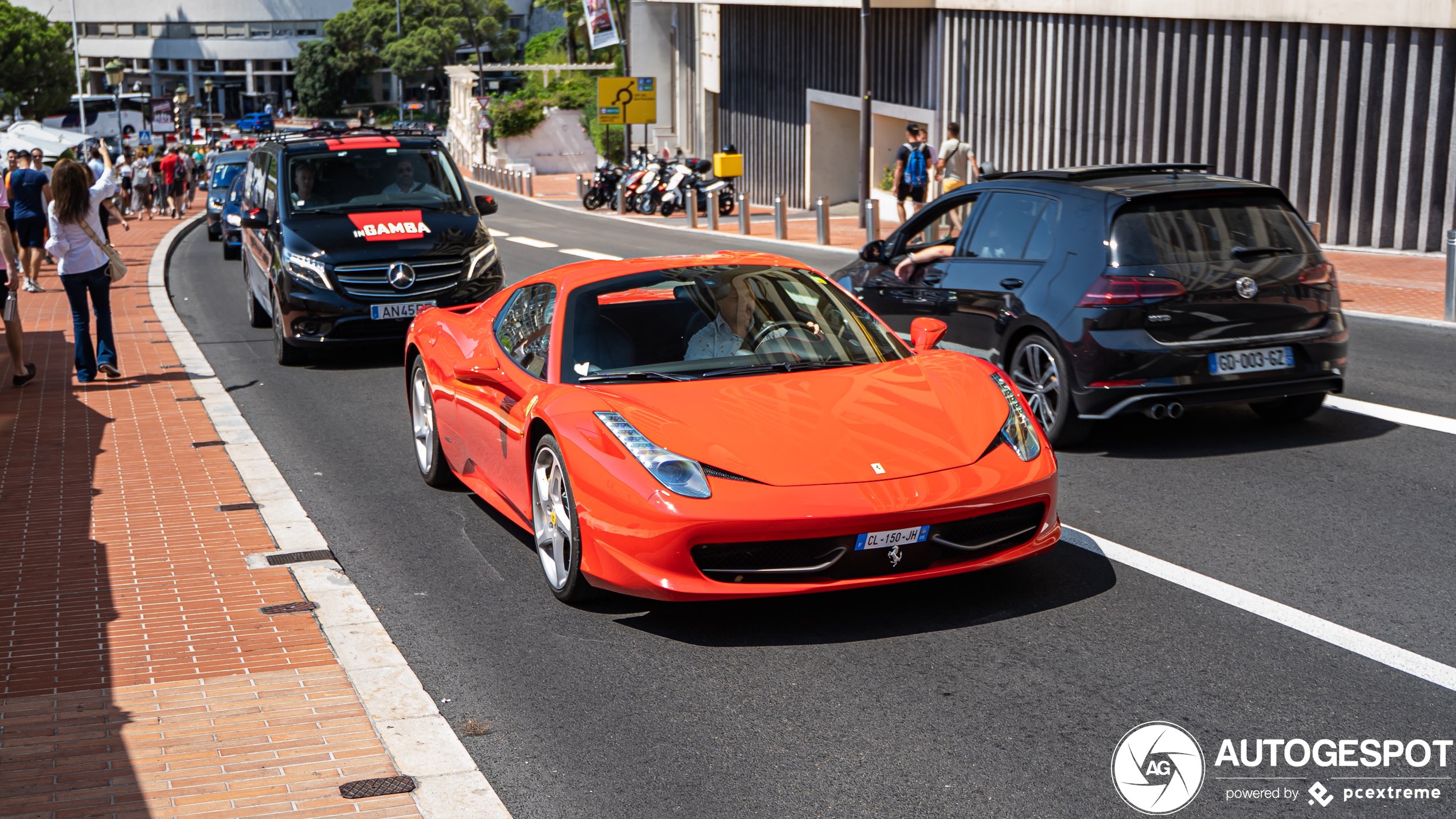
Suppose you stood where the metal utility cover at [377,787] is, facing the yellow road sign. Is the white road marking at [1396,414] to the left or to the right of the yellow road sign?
right

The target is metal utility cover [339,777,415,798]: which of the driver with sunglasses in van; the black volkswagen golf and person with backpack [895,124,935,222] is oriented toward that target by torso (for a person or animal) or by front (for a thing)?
the driver with sunglasses in van

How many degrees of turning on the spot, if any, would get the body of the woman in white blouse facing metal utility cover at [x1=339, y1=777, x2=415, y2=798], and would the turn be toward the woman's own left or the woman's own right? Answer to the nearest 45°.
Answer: approximately 180°

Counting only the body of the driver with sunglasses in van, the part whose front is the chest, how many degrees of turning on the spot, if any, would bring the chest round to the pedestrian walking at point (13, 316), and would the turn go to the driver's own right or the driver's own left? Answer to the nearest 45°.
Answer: approximately 45° to the driver's own right

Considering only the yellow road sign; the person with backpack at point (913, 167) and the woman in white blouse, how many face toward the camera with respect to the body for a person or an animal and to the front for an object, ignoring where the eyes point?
1

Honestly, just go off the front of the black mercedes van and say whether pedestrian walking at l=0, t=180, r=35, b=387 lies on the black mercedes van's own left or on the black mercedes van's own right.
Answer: on the black mercedes van's own right

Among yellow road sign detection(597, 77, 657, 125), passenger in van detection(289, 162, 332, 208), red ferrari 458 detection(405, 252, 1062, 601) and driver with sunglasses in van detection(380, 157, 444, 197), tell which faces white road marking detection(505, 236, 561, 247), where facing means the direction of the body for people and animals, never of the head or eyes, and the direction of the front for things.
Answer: the yellow road sign

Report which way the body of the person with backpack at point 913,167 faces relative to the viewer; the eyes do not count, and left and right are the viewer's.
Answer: facing away from the viewer

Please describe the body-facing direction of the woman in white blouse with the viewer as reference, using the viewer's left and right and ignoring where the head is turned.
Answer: facing away from the viewer

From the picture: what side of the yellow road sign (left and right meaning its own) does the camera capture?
front

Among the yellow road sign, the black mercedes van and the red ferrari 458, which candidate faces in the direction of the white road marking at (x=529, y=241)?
the yellow road sign

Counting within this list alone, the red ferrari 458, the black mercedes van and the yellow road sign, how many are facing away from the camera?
0

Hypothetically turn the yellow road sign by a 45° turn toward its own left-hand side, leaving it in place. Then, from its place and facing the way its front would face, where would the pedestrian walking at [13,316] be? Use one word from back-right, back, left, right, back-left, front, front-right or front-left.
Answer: front-right

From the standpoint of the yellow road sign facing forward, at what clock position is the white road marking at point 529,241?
The white road marking is roughly at 12 o'clock from the yellow road sign.

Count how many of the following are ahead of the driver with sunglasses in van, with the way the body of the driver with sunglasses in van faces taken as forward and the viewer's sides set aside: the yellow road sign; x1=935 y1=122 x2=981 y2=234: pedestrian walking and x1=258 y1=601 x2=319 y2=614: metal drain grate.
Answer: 1

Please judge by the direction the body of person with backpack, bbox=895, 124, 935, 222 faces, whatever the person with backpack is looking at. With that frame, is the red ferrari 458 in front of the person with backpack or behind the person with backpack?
behind
